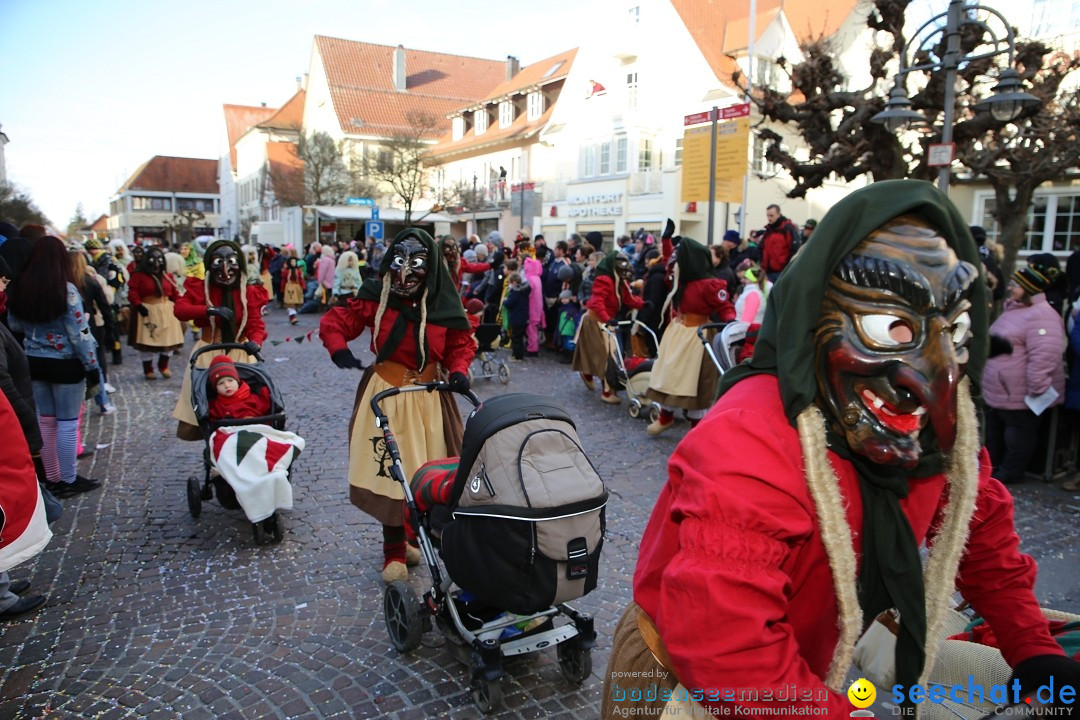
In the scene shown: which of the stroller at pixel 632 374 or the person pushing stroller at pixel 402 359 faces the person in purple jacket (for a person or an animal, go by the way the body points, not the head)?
the stroller

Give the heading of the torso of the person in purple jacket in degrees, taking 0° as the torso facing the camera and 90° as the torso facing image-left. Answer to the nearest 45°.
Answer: approximately 90°

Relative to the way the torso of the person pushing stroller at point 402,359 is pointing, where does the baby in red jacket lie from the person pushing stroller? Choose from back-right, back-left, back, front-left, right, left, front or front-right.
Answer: back-right

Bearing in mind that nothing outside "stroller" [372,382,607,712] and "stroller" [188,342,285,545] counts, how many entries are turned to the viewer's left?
0

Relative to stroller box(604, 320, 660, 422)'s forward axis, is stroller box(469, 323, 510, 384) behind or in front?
behind

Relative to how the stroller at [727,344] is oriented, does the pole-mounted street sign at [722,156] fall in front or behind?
behind

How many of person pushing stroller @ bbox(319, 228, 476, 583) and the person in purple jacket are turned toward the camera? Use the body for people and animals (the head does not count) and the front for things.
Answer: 1

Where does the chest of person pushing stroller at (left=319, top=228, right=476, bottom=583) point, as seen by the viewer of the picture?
toward the camera

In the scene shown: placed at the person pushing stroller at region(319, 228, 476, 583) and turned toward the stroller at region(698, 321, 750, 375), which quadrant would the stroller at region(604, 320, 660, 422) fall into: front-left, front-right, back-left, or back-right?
front-left

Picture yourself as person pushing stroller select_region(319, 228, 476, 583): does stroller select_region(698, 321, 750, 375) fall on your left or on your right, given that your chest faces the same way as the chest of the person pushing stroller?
on your left

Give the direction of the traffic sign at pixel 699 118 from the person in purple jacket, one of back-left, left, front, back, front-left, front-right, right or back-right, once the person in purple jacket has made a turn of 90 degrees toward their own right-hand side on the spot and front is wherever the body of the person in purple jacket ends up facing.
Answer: front-left

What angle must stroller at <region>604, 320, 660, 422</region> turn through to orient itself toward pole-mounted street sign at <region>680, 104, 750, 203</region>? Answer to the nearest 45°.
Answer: approximately 135° to its left
